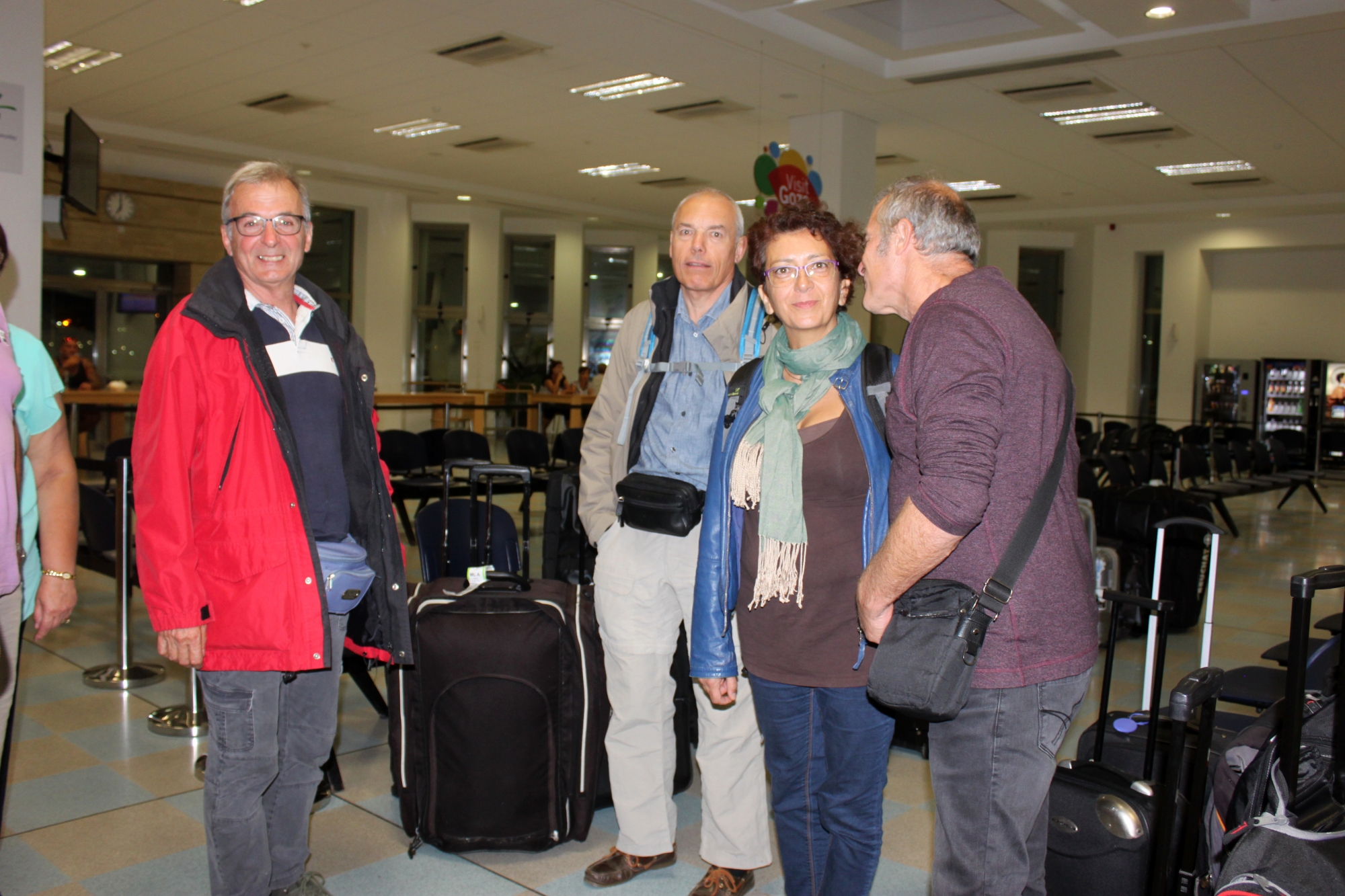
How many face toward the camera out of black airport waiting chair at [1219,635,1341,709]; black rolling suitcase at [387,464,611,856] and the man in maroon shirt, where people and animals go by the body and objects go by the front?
1

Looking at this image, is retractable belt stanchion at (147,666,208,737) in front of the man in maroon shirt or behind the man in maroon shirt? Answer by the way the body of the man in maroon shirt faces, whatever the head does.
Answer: in front

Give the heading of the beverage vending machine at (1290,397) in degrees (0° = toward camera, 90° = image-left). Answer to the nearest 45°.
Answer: approximately 0°

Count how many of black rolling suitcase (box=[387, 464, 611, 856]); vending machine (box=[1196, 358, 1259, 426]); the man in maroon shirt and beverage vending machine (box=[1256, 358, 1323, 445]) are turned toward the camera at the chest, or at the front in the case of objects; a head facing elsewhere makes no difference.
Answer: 3

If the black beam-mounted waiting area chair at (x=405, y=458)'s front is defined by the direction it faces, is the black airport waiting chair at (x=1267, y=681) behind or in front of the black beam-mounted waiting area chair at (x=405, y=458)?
in front

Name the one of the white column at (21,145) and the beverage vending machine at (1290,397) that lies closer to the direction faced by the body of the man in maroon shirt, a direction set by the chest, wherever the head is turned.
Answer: the white column

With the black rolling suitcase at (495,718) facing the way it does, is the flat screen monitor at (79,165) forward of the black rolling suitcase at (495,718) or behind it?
behind

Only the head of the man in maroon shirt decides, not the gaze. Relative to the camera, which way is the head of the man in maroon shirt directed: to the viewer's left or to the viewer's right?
to the viewer's left
